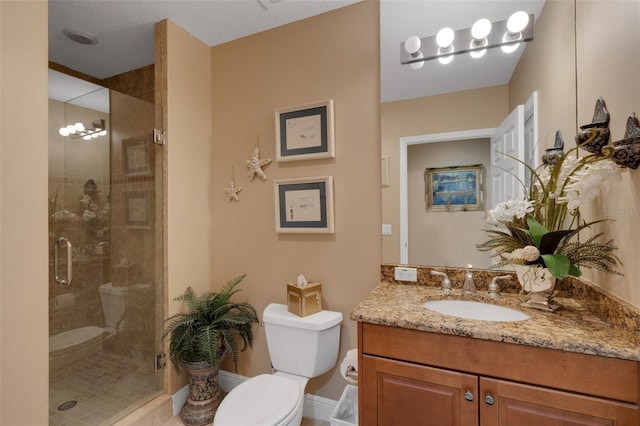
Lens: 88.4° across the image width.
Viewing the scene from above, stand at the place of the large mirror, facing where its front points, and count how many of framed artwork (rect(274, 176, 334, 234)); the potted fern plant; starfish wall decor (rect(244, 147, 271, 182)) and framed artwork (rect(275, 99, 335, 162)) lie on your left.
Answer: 0

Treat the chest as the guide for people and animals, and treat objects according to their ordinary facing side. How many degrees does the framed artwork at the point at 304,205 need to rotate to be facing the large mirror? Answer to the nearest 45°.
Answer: approximately 90° to its left

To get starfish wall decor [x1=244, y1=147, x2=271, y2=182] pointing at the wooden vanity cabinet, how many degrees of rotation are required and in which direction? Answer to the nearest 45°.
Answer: approximately 45° to its left

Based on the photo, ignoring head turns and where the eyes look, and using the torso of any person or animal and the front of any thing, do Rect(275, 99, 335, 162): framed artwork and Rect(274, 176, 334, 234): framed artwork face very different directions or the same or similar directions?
same or similar directions

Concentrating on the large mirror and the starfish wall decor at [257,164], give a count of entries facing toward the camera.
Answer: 2

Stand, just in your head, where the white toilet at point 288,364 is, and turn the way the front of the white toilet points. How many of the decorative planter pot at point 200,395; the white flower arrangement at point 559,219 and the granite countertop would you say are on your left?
2

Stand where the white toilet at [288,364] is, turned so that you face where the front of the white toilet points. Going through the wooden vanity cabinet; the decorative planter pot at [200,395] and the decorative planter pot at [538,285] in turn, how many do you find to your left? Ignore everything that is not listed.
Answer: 2

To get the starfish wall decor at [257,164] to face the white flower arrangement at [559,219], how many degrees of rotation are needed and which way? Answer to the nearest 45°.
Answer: approximately 45° to its left

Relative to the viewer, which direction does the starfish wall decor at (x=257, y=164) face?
toward the camera

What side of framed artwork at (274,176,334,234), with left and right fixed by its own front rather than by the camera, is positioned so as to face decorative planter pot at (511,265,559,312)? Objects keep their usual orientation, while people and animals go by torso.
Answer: left

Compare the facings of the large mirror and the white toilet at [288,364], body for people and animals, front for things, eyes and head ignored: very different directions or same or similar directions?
same or similar directions

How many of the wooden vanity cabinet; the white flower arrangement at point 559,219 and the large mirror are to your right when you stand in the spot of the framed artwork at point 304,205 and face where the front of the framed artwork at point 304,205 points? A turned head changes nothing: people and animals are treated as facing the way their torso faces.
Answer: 0

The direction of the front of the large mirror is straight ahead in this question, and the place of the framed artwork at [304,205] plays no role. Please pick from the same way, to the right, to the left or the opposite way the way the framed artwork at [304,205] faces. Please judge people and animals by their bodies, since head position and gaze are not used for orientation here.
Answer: the same way

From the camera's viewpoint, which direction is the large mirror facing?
toward the camera

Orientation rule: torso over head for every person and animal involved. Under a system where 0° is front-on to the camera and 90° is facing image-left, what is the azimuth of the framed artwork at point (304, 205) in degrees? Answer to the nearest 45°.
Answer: approximately 45°

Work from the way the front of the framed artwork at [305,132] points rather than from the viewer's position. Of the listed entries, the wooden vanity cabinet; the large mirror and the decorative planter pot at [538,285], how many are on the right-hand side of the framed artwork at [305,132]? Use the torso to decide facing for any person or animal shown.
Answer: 0
